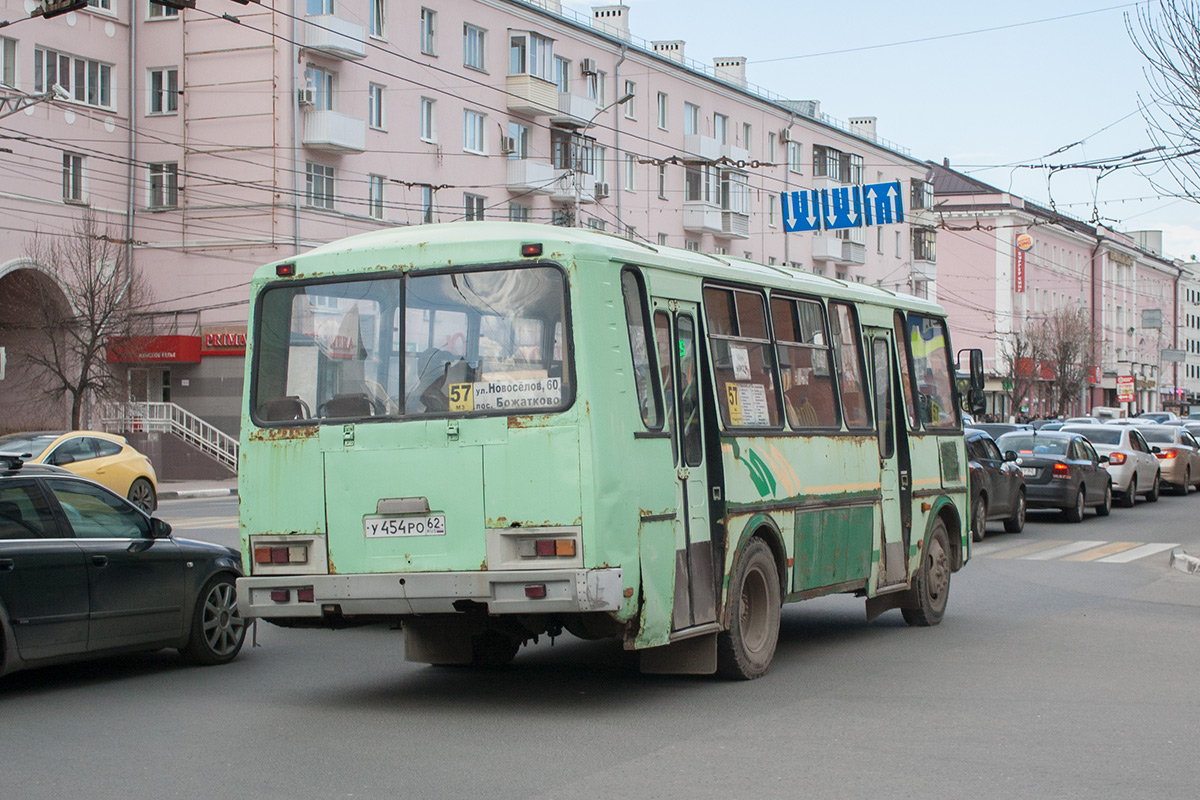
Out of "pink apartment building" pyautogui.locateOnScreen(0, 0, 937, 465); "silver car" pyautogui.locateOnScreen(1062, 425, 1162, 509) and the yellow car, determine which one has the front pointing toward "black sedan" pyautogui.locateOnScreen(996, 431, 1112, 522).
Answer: the pink apartment building

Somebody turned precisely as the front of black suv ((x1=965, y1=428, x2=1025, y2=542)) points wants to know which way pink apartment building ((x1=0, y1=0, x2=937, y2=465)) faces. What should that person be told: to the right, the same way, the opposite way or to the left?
to the right

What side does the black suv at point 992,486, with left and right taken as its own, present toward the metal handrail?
left

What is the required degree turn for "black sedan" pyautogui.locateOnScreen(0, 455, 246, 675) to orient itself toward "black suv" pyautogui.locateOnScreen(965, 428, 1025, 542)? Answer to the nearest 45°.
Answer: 0° — it already faces it

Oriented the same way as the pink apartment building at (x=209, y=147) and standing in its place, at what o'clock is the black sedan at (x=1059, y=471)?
The black sedan is roughly at 12 o'clock from the pink apartment building.

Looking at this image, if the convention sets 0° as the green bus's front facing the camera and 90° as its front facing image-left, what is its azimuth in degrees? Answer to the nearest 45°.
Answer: approximately 225°

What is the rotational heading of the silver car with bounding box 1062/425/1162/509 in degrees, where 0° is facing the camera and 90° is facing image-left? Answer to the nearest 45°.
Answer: approximately 225°

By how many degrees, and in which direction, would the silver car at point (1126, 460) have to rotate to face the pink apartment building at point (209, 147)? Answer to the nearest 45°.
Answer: approximately 135° to its left

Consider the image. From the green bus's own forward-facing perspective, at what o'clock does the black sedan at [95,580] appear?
The black sedan is roughly at 8 o'clock from the green bus.

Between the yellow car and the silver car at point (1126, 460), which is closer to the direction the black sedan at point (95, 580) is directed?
the silver car

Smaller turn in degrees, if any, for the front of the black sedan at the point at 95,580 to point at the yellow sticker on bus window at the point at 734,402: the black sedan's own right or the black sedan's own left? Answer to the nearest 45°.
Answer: approximately 45° to the black sedan's own right

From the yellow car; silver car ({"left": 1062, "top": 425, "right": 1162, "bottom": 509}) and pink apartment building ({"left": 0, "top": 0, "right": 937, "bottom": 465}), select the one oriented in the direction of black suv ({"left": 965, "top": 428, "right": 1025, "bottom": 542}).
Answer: the pink apartment building

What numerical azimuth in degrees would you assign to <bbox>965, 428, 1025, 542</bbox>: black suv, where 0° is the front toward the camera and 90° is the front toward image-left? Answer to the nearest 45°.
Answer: approximately 225°

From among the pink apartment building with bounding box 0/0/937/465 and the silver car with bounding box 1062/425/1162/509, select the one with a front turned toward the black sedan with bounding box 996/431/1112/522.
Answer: the pink apartment building

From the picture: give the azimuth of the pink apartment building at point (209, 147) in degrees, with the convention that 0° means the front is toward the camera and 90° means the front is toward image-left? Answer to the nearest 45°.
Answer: approximately 315°
